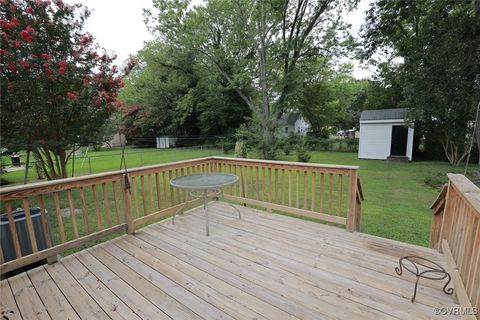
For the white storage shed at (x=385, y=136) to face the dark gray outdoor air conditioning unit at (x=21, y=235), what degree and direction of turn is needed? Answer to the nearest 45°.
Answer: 0° — it already faces it

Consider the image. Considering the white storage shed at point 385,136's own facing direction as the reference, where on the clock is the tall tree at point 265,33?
The tall tree is roughly at 2 o'clock from the white storage shed.

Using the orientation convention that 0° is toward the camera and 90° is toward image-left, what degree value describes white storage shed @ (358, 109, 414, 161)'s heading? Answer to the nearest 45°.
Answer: approximately 0°

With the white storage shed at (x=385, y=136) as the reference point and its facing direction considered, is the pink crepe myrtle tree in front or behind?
in front

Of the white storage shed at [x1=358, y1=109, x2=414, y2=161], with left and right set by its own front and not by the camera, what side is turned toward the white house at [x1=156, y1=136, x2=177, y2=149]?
right

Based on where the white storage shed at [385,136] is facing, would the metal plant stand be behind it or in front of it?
in front

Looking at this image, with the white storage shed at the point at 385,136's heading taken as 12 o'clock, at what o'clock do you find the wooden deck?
The wooden deck is roughly at 12 o'clock from the white storage shed.

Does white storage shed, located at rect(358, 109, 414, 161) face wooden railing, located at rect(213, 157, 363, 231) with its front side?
yes

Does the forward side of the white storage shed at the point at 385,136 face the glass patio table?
yes

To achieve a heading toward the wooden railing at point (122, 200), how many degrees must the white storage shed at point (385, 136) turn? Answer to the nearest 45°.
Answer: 0° — it already faces it
